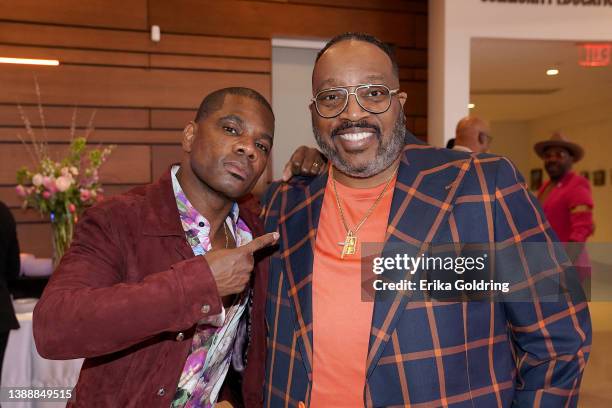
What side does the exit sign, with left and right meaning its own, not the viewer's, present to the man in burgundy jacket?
front

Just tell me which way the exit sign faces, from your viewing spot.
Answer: facing the viewer

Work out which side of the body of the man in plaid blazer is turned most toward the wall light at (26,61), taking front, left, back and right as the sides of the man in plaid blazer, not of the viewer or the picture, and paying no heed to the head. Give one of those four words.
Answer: right

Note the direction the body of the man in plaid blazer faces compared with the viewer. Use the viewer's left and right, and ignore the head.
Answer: facing the viewer and to the left of the viewer

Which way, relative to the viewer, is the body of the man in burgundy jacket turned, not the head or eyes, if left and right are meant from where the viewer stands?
facing the viewer and to the right of the viewer

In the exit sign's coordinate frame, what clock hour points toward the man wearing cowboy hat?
The man wearing cowboy hat is roughly at 12 o'clock from the exit sign.

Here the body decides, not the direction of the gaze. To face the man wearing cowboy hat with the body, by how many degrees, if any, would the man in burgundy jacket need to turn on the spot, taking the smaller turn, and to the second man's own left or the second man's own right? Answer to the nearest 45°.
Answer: approximately 90° to the second man's own left

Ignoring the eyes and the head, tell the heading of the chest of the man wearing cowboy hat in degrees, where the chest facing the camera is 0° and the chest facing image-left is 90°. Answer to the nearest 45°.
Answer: approximately 45°

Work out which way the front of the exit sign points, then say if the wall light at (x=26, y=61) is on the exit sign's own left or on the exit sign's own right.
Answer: on the exit sign's own right

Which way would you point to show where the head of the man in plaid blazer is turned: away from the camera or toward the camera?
toward the camera

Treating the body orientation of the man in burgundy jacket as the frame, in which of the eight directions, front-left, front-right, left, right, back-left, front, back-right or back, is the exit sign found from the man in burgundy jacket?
left
